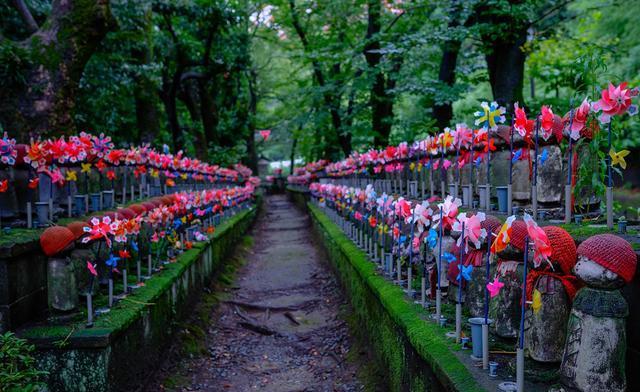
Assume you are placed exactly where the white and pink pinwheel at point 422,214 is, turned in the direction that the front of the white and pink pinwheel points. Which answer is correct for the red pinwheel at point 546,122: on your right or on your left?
on your left

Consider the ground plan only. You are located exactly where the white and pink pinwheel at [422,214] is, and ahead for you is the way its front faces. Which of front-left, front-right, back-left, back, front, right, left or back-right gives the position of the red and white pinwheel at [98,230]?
front-right

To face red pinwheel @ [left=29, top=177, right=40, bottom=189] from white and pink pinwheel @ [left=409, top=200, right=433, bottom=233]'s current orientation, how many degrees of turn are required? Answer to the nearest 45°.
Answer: approximately 45° to its right

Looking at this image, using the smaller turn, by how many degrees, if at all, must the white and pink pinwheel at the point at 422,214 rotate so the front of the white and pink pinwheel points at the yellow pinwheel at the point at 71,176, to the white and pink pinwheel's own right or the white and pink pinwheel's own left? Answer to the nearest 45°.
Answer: approximately 45° to the white and pink pinwheel's own right

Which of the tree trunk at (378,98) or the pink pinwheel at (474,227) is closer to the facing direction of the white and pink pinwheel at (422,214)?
the pink pinwheel

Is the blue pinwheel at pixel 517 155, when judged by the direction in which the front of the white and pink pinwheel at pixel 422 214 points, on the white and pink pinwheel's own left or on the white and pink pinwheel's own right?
on the white and pink pinwheel's own left

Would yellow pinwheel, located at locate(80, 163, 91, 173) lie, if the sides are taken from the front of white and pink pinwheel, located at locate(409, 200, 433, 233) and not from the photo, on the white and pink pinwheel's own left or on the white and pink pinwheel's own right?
on the white and pink pinwheel's own right

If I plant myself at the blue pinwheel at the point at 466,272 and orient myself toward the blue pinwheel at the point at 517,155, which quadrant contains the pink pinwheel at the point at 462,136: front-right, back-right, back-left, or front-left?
front-left

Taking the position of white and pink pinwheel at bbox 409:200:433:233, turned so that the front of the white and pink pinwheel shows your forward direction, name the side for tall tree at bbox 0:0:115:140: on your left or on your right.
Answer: on your right

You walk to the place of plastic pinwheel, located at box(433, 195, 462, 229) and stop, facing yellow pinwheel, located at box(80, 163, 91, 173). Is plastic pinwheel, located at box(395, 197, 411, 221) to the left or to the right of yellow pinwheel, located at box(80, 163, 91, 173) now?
right

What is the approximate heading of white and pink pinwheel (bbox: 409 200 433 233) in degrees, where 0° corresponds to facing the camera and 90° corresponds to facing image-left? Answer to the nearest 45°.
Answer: approximately 45°

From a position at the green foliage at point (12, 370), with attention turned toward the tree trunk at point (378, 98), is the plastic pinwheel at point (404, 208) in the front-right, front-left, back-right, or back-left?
front-right
